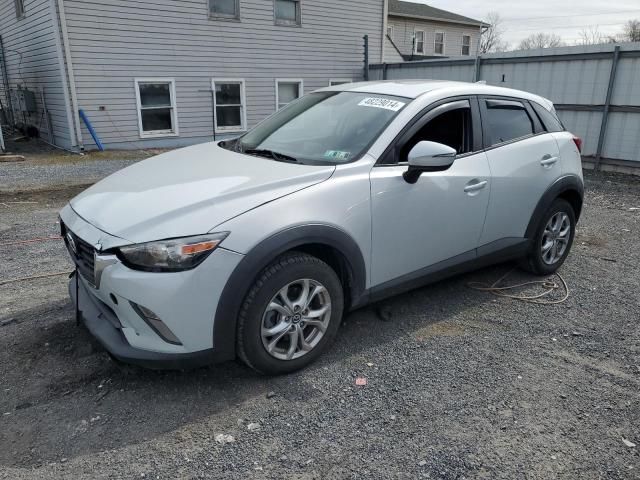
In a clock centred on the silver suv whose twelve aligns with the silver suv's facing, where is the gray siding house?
The gray siding house is roughly at 4 o'clock from the silver suv.

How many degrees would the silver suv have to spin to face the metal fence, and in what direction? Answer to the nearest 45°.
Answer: approximately 180°

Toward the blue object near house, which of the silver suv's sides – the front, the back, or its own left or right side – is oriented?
right

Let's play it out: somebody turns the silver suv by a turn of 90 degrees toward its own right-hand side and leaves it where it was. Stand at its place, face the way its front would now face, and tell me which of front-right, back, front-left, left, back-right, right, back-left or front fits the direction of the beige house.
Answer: front-right

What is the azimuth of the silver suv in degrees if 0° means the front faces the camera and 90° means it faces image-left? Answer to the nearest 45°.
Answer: approximately 45°
